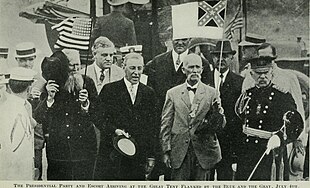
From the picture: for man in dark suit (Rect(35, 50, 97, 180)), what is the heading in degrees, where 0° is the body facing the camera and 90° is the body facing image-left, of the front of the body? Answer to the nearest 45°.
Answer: approximately 0°
